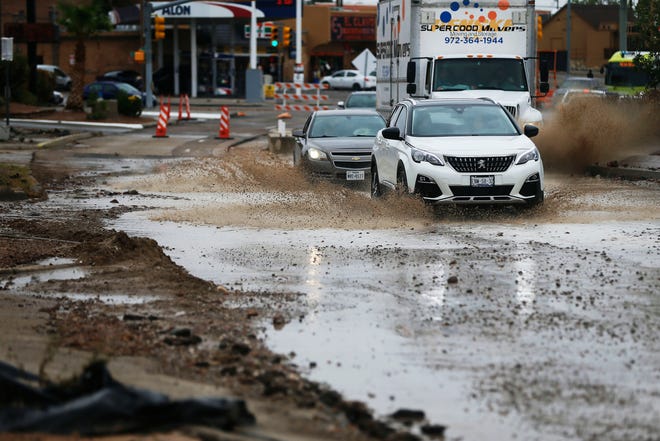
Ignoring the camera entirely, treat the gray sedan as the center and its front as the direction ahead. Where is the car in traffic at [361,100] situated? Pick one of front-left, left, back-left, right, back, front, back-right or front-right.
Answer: back

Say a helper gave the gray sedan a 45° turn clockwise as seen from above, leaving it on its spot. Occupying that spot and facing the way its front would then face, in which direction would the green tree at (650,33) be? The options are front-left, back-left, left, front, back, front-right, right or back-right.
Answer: back

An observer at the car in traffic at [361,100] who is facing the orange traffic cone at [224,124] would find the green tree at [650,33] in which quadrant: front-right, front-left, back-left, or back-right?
back-left

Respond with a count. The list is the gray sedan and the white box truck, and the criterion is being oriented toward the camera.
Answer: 2

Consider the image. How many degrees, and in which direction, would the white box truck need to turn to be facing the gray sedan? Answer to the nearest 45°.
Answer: approximately 45° to its right

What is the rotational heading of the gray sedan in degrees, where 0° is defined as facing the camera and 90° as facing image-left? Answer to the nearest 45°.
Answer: approximately 0°

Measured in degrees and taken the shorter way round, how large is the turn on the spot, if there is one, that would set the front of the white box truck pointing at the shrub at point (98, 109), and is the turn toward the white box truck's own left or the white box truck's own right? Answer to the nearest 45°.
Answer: approximately 135° to the white box truck's own right

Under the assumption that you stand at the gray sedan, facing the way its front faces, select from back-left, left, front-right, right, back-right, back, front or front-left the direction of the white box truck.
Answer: back-left

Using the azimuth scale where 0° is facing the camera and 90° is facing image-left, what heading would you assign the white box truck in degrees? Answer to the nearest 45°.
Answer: approximately 0°
